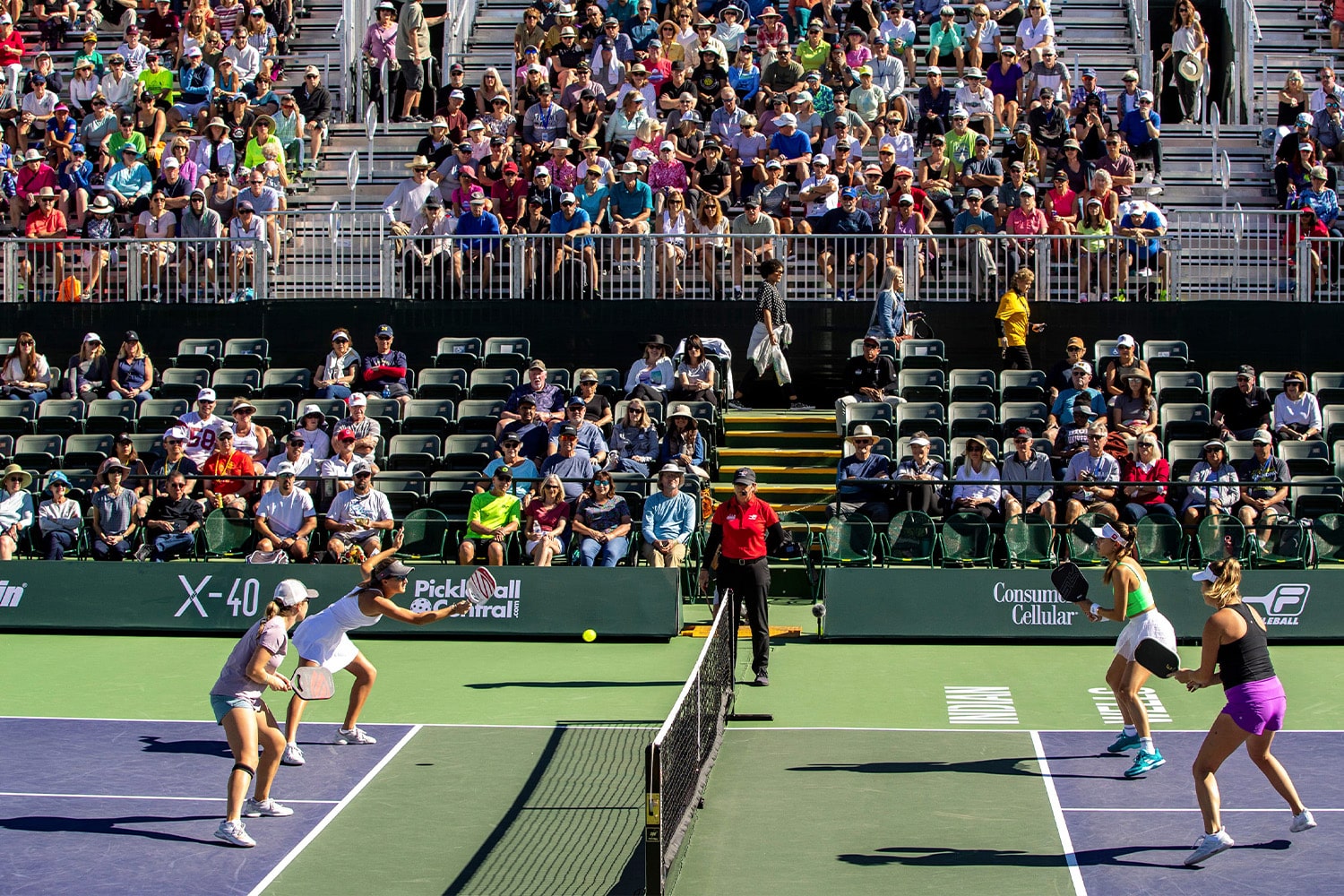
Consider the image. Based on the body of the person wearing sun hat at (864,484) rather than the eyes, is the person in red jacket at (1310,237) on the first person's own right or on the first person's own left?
on the first person's own left

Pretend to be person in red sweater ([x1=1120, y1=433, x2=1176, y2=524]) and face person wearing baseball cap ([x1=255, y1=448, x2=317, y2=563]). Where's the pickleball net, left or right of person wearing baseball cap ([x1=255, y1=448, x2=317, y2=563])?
left

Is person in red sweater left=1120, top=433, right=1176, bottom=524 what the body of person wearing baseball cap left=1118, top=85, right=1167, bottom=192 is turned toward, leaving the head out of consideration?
yes

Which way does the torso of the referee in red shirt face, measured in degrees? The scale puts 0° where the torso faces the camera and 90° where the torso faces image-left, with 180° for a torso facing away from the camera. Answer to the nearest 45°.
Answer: approximately 0°

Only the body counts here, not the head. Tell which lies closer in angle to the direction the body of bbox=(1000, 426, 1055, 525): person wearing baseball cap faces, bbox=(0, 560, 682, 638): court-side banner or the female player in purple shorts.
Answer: the female player in purple shorts

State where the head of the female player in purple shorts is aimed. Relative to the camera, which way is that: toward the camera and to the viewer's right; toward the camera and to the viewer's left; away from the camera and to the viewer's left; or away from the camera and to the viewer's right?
away from the camera and to the viewer's left

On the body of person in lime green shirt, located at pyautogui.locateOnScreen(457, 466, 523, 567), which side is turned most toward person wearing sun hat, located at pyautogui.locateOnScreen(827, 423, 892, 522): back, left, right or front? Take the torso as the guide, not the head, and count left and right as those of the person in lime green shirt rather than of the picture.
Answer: left

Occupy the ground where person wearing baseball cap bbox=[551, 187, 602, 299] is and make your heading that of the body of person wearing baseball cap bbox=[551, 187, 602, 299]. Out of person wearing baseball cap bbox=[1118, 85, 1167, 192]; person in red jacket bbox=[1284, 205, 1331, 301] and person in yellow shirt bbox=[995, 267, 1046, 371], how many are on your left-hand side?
3
